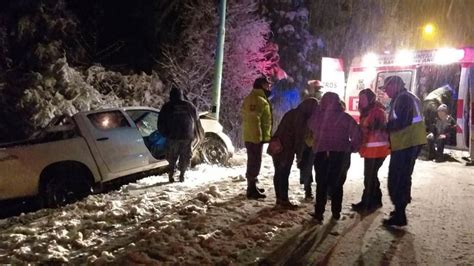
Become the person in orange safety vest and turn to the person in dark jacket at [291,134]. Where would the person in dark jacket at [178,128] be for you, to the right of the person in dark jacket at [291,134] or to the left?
right

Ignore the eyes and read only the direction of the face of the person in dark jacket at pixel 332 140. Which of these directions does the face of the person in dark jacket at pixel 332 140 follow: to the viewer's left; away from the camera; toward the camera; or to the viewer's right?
away from the camera

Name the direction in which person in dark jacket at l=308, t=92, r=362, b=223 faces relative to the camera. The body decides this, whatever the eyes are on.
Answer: away from the camera

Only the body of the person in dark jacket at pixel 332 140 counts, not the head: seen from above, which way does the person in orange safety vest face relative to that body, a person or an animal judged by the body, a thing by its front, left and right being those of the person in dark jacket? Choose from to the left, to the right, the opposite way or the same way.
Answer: to the left

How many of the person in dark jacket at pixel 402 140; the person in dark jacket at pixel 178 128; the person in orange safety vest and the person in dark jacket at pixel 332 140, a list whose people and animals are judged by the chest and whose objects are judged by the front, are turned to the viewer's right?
0

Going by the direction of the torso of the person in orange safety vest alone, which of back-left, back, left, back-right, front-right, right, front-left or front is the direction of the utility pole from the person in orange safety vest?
front-right

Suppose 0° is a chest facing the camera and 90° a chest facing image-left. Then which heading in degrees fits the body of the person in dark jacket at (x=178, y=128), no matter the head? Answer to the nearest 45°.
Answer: approximately 180°

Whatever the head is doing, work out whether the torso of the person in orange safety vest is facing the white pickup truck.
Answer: yes

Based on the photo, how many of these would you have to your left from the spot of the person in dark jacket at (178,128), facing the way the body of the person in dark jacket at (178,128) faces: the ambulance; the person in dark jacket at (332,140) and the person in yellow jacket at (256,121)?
0

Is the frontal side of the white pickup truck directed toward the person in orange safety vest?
no

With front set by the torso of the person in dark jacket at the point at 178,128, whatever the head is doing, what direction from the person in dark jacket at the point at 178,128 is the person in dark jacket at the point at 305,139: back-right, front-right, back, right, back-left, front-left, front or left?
back-right

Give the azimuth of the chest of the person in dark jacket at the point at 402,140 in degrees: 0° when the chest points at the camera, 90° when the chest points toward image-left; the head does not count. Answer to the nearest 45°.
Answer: approximately 90°

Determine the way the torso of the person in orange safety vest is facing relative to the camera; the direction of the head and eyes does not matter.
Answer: to the viewer's left
